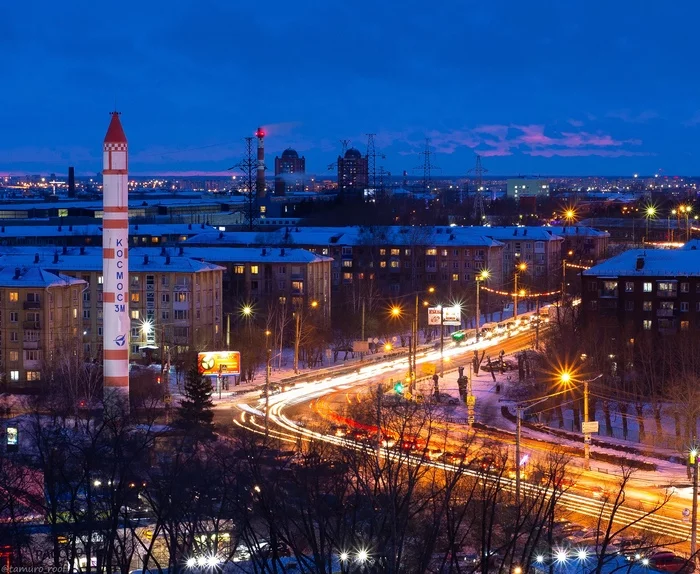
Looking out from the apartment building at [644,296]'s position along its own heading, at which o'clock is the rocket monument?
The rocket monument is roughly at 2 o'clock from the apartment building.

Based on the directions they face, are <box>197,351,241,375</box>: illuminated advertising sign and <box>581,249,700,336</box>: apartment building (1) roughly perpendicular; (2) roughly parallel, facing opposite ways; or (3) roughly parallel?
roughly parallel

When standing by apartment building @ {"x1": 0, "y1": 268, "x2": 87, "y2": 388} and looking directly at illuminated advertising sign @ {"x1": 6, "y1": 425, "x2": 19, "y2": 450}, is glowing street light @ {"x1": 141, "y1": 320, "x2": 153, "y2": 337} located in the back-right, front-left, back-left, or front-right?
back-left

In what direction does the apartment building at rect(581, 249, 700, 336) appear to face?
toward the camera

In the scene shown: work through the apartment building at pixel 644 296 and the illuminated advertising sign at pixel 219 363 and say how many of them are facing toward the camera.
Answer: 2

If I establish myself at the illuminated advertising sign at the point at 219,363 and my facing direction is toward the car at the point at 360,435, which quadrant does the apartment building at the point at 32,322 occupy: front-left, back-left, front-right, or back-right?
back-right

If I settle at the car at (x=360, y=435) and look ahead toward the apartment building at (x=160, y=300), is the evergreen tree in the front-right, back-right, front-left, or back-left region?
front-left

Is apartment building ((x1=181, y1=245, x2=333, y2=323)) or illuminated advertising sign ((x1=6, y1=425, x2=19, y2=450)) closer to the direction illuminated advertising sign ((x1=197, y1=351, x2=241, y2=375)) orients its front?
the illuminated advertising sign

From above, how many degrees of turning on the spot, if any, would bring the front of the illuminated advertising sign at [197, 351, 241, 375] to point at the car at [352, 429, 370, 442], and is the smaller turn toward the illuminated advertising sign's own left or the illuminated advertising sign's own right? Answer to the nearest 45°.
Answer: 0° — it already faces it

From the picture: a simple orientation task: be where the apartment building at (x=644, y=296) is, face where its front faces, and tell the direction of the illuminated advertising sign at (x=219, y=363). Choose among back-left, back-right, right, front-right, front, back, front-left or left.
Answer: front-right

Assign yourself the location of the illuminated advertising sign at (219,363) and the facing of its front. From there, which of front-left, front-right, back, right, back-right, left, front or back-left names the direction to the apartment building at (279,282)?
back

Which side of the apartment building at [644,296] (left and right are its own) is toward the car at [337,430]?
front

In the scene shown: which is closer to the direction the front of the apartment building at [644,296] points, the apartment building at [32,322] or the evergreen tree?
the evergreen tree

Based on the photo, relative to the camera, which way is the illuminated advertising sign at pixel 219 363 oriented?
toward the camera

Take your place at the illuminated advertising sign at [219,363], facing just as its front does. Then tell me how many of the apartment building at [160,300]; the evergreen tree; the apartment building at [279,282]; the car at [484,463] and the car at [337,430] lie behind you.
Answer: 2
